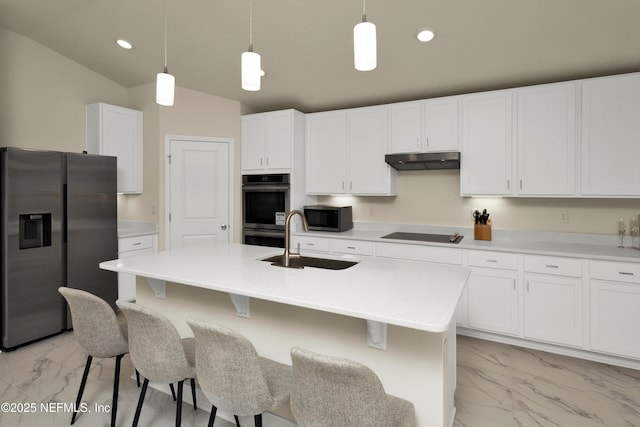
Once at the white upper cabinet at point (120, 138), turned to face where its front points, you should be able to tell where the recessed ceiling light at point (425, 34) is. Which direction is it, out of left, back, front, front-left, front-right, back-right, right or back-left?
front

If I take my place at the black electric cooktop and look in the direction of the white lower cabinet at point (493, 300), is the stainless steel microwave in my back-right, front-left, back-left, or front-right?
back-right

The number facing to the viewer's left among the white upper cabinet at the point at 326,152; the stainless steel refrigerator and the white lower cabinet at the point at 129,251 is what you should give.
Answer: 0

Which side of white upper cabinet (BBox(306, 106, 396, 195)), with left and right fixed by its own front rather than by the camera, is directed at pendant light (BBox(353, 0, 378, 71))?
front

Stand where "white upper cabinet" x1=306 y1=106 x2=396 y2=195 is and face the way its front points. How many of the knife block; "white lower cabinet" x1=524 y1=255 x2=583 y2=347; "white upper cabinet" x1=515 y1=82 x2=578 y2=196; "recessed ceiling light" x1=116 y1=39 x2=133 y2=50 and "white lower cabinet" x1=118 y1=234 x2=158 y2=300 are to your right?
2

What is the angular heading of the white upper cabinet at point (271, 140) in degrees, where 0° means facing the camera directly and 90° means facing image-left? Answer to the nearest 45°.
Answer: approximately 45°

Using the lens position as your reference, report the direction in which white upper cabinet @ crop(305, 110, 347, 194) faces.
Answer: facing the viewer

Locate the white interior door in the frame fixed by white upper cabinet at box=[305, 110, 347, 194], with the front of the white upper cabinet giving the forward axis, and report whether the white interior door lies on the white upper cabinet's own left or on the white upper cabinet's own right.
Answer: on the white upper cabinet's own right

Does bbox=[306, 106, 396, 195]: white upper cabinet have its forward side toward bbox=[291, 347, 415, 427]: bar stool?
yes

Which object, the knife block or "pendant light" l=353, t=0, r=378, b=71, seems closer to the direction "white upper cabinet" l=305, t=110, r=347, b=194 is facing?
the pendant light

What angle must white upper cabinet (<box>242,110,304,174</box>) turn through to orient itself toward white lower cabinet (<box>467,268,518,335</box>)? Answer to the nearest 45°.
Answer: approximately 90° to its left

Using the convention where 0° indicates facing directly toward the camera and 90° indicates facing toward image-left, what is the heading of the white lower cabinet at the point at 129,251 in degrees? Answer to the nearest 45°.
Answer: approximately 315°

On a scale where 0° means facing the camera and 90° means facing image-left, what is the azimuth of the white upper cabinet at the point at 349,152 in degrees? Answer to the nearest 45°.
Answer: approximately 0°
